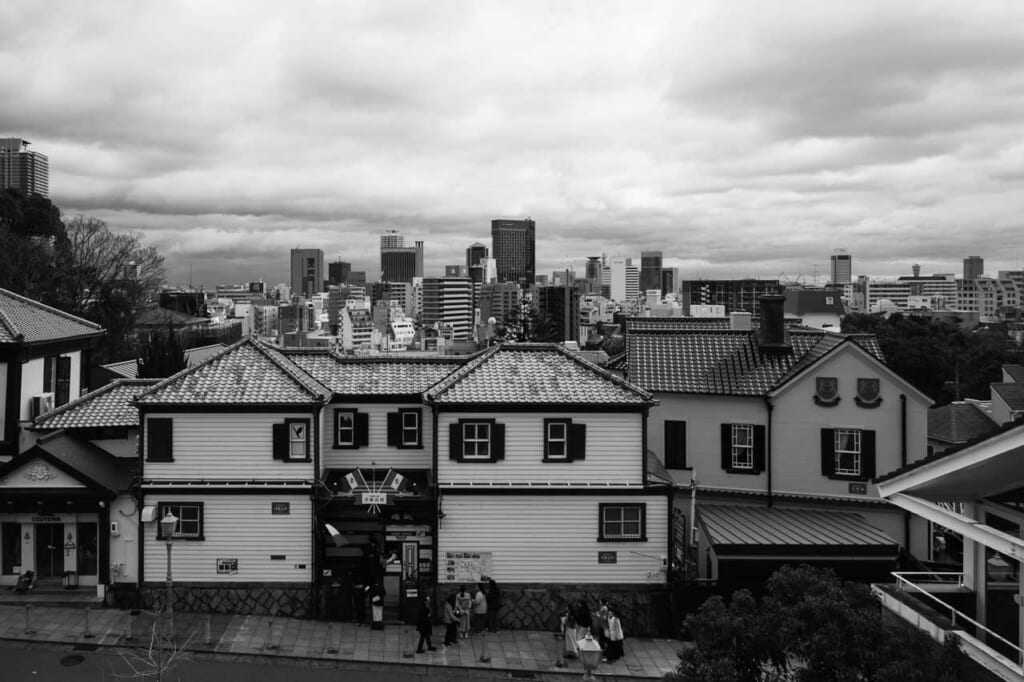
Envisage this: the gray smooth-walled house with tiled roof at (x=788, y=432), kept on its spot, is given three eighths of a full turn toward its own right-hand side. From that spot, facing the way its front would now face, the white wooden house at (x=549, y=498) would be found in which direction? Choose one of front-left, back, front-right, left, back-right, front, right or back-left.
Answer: left

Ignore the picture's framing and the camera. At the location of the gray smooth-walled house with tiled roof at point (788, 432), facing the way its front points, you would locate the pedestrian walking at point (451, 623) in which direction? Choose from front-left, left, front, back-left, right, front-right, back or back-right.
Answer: front-right

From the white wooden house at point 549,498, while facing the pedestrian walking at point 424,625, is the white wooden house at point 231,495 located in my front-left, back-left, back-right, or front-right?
front-right

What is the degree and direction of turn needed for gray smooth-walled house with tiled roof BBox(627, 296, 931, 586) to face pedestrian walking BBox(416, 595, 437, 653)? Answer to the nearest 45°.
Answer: approximately 45° to its right

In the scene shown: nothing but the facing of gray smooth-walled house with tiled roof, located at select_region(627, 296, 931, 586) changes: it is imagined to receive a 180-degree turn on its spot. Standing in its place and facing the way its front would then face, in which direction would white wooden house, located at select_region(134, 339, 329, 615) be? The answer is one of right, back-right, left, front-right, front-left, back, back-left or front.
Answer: back-left

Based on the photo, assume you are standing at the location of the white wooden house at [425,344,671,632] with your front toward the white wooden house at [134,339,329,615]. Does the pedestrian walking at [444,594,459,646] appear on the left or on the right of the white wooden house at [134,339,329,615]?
left

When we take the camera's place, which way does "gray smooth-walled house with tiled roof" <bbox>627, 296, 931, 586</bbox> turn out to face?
facing the viewer

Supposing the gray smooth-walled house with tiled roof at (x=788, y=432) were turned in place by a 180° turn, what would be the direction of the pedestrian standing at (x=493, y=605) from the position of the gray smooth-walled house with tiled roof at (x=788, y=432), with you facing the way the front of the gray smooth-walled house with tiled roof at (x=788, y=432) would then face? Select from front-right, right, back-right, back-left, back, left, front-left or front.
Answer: back-left
